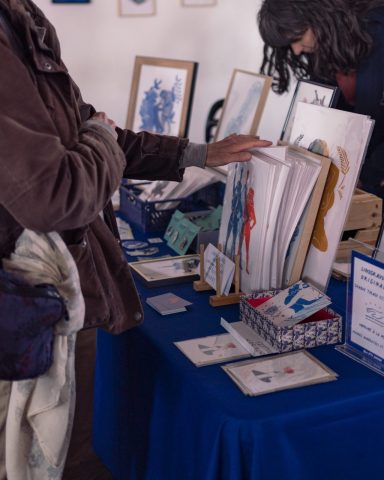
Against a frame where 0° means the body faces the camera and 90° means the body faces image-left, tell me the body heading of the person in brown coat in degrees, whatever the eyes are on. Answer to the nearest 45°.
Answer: approximately 270°

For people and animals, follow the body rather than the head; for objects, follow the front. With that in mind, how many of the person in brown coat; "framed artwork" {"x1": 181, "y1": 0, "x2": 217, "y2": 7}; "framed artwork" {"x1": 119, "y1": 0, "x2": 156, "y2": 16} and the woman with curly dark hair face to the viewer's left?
1

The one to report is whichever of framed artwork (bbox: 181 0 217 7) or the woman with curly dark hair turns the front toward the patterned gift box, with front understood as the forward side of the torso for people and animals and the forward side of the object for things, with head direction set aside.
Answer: the framed artwork

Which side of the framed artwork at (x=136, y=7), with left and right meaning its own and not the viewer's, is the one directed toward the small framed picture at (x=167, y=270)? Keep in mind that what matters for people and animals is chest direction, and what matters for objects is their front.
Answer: front

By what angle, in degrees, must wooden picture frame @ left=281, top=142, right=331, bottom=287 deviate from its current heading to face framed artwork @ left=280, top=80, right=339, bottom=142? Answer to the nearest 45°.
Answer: approximately 135° to its right

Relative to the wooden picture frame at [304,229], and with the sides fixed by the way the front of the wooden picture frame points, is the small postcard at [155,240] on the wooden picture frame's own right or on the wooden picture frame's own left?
on the wooden picture frame's own right

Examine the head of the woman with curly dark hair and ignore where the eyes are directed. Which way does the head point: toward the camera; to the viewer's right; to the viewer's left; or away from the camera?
to the viewer's left

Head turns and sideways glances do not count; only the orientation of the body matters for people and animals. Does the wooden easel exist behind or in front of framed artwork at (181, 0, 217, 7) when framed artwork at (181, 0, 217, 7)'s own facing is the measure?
in front

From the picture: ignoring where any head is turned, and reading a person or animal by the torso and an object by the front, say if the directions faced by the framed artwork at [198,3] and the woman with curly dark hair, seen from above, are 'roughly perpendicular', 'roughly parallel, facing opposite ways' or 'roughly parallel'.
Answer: roughly perpendicular

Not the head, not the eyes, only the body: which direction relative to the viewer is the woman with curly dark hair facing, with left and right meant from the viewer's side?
facing to the left of the viewer

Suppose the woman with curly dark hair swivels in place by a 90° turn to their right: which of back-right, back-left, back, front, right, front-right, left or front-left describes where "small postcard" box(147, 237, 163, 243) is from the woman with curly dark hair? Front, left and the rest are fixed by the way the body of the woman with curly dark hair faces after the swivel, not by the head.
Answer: back-left

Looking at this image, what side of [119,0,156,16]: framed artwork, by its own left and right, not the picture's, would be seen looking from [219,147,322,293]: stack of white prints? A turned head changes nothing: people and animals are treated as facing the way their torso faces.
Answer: front

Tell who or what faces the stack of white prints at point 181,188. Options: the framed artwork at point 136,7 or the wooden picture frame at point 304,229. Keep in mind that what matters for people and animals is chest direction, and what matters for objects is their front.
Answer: the framed artwork

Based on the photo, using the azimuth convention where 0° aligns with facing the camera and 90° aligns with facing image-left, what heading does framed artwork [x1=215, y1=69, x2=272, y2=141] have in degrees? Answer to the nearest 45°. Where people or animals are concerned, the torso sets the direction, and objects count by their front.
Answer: approximately 45°

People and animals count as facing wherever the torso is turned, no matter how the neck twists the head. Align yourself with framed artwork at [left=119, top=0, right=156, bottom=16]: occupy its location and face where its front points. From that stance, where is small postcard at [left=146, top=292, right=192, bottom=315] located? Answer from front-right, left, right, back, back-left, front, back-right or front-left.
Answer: front

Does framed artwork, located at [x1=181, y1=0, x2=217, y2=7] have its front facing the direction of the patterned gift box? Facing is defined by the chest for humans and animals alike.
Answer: yes

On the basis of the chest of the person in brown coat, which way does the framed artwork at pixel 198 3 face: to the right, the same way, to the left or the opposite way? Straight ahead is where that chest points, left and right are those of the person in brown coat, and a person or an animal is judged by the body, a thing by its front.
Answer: to the right

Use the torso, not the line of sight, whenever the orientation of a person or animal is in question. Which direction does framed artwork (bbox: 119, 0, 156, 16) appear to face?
toward the camera
